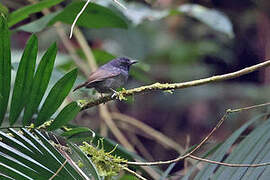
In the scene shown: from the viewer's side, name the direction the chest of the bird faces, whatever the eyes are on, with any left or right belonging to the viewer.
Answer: facing to the right of the viewer

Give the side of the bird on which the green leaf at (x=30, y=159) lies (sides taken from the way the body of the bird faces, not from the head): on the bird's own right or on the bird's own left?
on the bird's own right

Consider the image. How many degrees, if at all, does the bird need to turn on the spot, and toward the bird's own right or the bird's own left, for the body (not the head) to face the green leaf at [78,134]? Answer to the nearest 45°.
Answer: approximately 90° to the bird's own right
